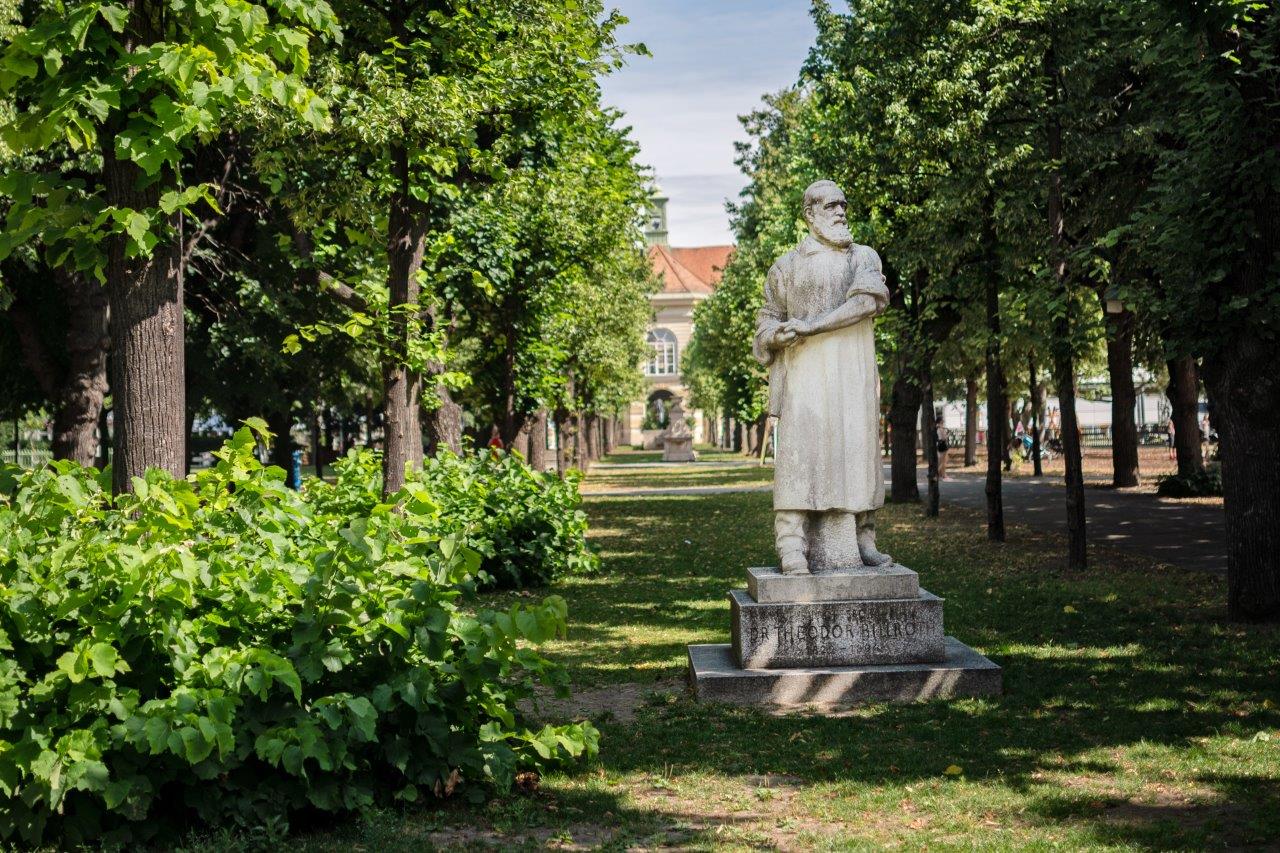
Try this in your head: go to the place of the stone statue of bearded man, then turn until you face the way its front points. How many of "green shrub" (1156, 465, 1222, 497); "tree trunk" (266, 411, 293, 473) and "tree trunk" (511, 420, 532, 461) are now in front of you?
0

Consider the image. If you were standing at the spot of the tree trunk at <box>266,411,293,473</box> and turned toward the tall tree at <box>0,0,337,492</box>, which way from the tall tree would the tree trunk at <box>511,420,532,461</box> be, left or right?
left

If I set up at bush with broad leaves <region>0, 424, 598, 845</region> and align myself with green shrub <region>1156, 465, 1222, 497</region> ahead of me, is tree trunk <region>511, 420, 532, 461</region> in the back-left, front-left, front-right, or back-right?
front-left

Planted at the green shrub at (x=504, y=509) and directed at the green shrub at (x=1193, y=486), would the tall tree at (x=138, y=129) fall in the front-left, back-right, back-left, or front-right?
back-right

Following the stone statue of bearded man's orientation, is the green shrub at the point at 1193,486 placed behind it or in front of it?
behind

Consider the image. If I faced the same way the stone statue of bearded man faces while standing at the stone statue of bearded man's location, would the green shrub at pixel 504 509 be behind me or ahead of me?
behind

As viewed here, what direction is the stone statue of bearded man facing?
toward the camera

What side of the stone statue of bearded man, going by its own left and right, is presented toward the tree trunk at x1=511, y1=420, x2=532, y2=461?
back

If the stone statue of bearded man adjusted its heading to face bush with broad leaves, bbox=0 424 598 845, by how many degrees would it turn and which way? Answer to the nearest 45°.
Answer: approximately 45° to its right

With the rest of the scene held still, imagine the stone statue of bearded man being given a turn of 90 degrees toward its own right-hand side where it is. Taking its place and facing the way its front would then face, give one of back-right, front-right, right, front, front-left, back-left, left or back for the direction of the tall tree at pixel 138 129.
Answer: front-right

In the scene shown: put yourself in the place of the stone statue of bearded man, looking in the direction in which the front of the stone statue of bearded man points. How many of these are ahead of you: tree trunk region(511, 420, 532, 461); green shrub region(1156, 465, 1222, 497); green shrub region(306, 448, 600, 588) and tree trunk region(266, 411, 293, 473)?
0

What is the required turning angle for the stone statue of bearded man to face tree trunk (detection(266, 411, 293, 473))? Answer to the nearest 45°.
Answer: approximately 135° to its right
